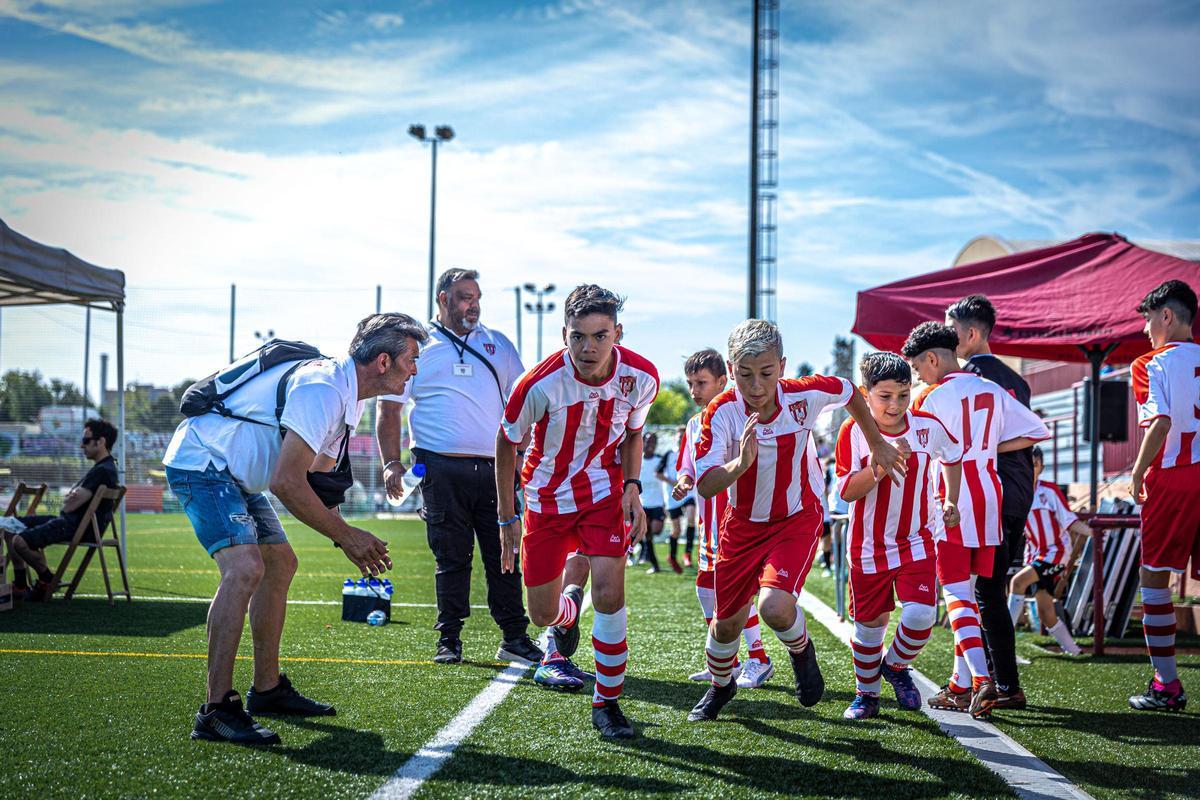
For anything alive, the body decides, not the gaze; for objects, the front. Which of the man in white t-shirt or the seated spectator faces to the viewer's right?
the man in white t-shirt

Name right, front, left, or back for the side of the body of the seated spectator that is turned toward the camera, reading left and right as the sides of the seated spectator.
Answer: left

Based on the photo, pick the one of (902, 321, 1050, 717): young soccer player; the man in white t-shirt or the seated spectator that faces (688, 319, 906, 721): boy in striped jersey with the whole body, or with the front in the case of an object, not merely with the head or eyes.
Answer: the man in white t-shirt

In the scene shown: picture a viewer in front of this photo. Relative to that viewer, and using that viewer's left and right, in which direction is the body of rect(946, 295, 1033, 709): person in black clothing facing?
facing to the left of the viewer

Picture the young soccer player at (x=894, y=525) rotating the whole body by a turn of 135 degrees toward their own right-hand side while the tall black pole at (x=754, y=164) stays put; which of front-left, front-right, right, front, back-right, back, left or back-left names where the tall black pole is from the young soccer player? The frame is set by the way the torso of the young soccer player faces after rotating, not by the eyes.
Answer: front-right

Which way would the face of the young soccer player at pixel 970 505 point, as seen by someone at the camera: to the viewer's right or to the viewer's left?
to the viewer's left

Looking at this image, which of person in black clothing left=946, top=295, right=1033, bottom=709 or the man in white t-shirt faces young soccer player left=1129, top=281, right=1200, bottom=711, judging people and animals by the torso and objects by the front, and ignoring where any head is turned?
the man in white t-shirt

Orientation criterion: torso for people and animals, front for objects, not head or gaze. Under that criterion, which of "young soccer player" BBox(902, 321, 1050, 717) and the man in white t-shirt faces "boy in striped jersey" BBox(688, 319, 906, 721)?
the man in white t-shirt

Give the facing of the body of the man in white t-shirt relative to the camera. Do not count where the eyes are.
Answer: to the viewer's right

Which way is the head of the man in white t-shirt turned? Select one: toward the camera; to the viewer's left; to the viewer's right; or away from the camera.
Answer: to the viewer's right

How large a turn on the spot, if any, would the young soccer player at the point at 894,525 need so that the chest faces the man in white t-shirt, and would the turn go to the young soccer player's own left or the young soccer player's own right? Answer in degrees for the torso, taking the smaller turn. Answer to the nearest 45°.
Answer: approximately 45° to the young soccer player's own right
